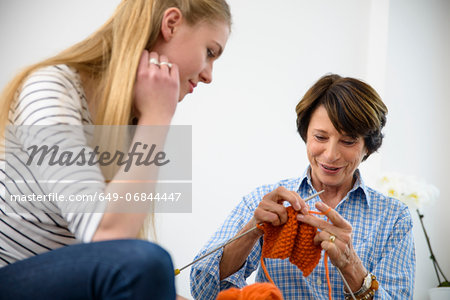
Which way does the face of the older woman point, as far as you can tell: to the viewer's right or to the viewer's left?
to the viewer's left

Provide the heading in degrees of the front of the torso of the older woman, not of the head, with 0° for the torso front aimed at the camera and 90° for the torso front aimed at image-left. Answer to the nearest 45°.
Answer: approximately 0°

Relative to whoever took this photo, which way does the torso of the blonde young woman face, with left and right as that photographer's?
facing to the right of the viewer

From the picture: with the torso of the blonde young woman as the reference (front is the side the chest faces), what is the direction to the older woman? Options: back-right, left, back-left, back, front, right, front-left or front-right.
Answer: front-left

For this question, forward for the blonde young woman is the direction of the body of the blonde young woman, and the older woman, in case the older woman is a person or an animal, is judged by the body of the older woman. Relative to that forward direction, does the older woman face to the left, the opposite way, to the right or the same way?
to the right

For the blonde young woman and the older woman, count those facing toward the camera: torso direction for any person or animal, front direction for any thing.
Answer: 1
